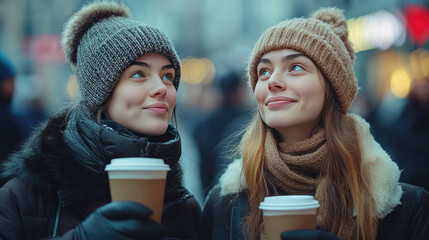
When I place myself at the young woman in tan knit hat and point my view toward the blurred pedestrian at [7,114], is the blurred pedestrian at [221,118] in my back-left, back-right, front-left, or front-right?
front-right

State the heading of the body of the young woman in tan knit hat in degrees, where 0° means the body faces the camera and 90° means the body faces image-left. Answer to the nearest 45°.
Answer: approximately 45°

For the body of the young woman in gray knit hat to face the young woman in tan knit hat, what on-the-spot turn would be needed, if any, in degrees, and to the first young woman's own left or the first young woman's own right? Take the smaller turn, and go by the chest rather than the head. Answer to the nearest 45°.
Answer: approximately 45° to the first young woman's own left

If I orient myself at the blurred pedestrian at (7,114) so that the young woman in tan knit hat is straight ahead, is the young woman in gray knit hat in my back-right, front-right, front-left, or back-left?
front-right

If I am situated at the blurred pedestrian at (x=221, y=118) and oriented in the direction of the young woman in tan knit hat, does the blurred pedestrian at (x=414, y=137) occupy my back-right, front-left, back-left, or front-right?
front-left

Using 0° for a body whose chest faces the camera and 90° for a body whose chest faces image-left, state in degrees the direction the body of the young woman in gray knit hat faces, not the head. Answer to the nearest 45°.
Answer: approximately 315°

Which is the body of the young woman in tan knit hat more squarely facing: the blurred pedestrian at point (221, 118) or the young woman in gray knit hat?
the young woman in gray knit hat

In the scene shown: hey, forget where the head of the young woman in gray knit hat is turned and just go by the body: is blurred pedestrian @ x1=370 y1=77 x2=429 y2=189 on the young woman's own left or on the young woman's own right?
on the young woman's own left

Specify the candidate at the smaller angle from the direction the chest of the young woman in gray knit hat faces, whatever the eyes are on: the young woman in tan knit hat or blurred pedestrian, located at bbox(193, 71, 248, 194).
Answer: the young woman in tan knit hat

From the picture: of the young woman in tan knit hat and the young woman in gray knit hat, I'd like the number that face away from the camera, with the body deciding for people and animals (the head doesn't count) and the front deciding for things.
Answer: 0

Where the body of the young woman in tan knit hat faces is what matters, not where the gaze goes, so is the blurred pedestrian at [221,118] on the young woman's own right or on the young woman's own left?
on the young woman's own right

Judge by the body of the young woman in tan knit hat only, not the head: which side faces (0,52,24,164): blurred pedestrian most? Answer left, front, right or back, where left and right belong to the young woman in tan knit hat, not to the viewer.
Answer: right

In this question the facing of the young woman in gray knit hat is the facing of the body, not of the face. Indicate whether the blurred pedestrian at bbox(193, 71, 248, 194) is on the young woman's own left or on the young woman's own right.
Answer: on the young woman's own left

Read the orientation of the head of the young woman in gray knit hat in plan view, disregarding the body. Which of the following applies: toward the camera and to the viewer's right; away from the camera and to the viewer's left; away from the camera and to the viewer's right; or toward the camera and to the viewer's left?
toward the camera and to the viewer's right
